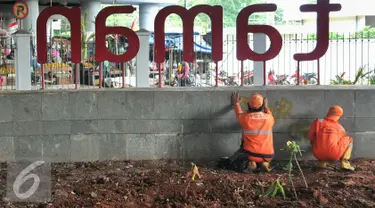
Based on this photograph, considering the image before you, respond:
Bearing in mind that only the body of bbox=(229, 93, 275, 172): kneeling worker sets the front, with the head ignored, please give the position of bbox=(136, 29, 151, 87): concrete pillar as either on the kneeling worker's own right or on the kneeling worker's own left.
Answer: on the kneeling worker's own left

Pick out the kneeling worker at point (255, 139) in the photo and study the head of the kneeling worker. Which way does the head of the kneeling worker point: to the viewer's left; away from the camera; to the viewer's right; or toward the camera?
away from the camera

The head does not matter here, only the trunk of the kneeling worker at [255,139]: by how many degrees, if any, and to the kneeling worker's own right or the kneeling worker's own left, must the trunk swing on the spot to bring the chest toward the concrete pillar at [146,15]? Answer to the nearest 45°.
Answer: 0° — they already face it

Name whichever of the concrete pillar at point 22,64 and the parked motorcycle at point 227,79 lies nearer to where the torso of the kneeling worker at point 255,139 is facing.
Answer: the parked motorcycle

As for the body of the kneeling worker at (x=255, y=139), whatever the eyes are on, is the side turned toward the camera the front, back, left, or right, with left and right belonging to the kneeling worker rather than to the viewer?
back

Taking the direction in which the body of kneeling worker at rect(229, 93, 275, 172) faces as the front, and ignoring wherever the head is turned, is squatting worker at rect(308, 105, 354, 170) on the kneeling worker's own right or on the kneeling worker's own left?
on the kneeling worker's own right

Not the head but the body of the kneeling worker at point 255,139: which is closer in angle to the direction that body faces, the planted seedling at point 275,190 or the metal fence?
the metal fence

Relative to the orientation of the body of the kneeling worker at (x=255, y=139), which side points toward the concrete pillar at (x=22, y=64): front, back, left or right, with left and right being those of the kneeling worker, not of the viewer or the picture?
left

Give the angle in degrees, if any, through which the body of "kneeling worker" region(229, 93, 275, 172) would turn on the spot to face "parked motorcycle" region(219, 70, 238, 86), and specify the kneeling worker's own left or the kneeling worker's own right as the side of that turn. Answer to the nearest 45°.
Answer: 0° — they already face it
